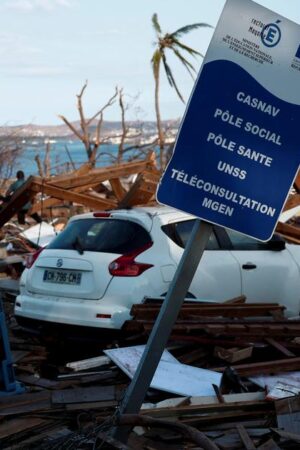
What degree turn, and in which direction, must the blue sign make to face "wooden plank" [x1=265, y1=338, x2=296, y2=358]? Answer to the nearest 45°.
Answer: approximately 135° to its left

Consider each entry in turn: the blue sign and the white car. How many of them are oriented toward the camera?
1

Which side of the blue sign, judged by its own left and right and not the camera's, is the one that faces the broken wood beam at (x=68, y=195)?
back

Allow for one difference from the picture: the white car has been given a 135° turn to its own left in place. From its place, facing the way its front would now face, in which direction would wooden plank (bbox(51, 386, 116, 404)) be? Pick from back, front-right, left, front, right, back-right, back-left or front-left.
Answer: left

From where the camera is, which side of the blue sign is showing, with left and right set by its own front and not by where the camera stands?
front

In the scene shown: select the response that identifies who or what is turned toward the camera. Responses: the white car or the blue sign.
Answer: the blue sign

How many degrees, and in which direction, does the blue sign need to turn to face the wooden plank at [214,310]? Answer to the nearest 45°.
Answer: approximately 180°

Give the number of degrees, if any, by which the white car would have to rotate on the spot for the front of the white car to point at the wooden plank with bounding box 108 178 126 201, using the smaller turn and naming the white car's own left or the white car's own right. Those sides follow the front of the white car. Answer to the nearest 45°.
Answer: approximately 45° to the white car's own left

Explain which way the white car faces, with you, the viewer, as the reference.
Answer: facing away from the viewer and to the right of the viewer
